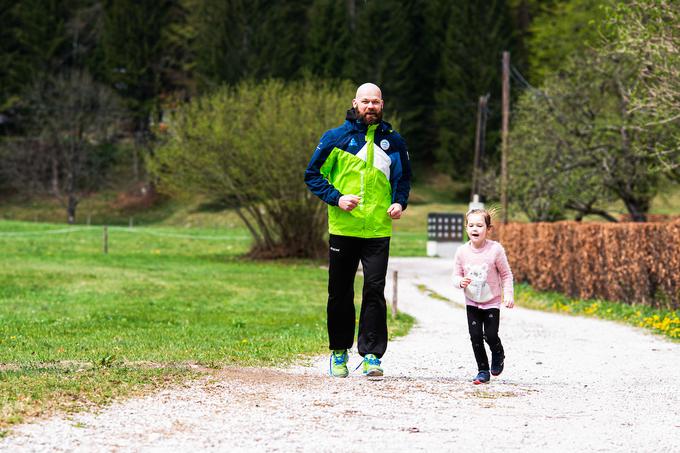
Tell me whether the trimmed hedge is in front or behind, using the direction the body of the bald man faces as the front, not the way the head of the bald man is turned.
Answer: behind

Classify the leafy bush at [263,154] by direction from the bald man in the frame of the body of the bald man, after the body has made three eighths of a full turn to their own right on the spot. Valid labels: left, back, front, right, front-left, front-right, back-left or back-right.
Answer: front-right

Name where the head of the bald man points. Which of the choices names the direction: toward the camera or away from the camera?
toward the camera

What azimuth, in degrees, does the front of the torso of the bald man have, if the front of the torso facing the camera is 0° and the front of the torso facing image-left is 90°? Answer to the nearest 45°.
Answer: approximately 0°

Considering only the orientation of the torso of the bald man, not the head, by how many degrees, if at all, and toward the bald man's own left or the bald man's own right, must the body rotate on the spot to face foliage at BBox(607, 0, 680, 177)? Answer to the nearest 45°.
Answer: approximately 135° to the bald man's own left

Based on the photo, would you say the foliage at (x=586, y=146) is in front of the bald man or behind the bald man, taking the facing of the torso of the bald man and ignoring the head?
behind

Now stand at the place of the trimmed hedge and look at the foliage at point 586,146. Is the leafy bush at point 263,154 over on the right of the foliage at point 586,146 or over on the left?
left

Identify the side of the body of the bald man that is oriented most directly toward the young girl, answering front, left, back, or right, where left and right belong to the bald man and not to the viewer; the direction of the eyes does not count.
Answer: left
